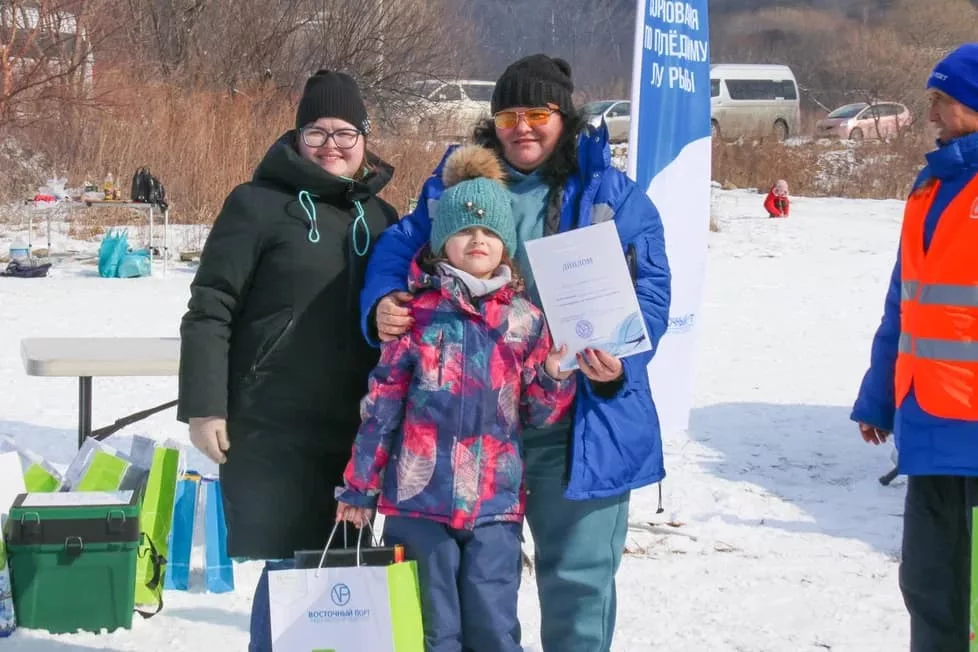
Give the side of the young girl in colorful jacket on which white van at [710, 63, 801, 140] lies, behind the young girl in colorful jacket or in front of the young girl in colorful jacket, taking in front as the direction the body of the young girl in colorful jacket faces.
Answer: behind

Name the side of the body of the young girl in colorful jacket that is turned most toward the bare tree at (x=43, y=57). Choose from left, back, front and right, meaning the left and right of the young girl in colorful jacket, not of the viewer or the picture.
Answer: back

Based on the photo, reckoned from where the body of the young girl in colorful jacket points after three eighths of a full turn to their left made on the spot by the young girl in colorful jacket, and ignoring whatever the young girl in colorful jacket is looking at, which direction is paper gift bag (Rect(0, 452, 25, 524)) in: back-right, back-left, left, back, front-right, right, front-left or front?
left

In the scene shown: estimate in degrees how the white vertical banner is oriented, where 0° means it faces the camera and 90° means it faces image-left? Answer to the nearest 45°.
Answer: approximately 0°

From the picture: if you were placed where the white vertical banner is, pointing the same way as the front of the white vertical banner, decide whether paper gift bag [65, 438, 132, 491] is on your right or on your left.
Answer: on your right

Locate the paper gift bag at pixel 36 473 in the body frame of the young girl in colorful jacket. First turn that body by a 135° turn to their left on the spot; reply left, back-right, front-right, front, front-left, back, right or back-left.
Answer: left

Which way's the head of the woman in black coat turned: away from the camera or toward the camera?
toward the camera

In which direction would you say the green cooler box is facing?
toward the camera

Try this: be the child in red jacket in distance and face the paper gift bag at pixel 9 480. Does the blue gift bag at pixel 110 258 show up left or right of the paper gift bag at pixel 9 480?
right

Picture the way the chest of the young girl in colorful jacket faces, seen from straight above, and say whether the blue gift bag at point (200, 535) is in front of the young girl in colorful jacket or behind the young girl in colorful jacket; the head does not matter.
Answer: behind
